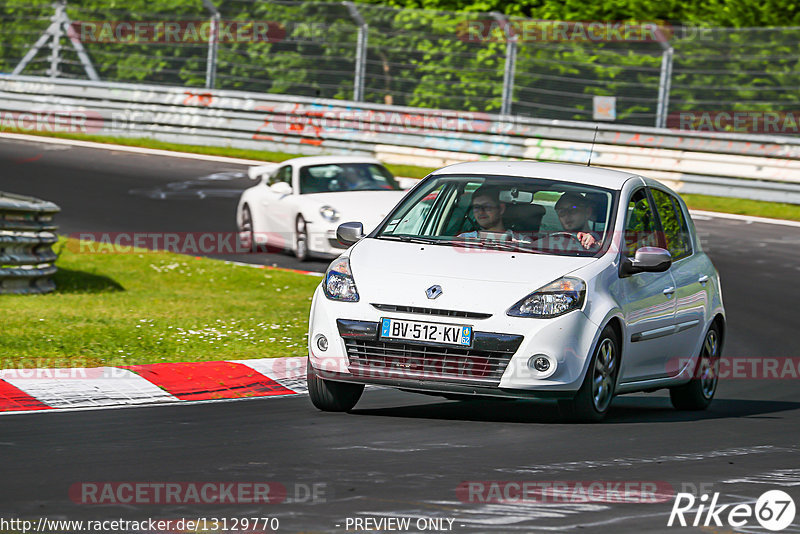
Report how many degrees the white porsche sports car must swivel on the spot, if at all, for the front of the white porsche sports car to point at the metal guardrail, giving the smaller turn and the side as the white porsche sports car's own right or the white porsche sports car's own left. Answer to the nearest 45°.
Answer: approximately 135° to the white porsche sports car's own left

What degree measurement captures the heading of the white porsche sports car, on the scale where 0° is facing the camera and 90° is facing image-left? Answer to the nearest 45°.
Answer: approximately 315°

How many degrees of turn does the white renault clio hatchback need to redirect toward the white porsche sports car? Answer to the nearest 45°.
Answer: approximately 135° to its right

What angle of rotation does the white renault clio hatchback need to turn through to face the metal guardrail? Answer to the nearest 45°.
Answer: approximately 135° to its right

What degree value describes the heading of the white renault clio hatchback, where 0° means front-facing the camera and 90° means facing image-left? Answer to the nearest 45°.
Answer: approximately 45°
